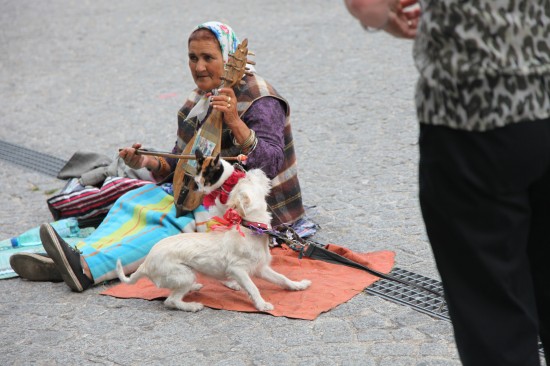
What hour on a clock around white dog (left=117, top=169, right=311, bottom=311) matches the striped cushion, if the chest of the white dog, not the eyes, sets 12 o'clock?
The striped cushion is roughly at 8 o'clock from the white dog.

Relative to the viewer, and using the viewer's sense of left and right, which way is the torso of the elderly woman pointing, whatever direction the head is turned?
facing the viewer and to the left of the viewer

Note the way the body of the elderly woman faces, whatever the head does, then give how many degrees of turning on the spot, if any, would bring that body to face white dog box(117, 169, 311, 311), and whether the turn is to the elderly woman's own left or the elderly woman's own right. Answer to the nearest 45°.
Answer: approximately 45° to the elderly woman's own left

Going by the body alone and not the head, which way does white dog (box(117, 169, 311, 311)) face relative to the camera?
to the viewer's right

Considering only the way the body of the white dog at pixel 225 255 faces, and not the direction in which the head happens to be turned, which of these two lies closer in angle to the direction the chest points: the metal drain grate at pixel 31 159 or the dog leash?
the dog leash

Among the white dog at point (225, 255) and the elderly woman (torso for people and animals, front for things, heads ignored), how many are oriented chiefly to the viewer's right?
1

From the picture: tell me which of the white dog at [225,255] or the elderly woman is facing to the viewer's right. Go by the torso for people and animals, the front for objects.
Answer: the white dog

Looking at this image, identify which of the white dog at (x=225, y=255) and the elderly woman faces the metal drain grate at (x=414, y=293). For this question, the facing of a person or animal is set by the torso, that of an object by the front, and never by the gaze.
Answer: the white dog

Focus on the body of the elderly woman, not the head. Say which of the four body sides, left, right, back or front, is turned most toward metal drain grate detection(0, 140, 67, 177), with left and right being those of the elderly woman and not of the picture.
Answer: right

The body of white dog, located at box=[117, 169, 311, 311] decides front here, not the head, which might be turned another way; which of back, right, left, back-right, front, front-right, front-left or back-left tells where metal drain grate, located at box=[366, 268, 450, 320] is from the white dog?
front
